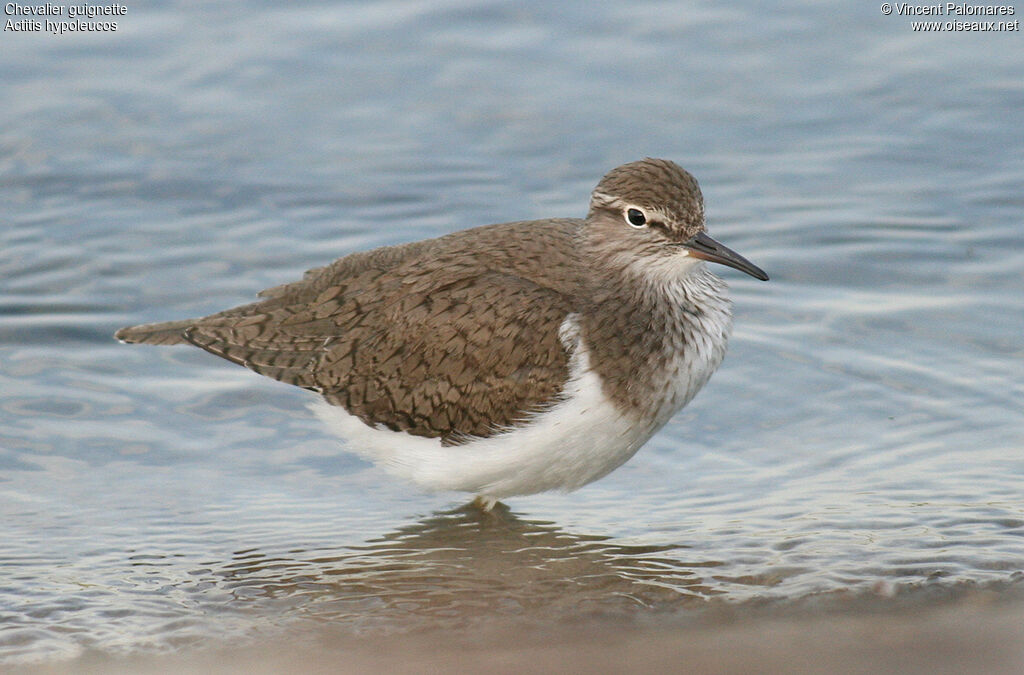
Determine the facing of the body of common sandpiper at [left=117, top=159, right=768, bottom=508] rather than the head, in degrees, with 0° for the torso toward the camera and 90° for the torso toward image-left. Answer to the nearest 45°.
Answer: approximately 270°
